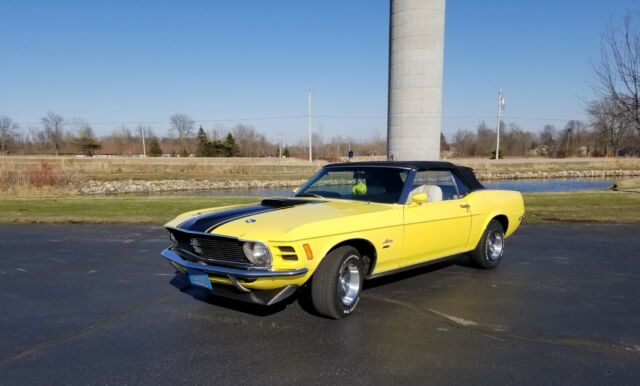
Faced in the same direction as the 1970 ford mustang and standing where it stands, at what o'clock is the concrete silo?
The concrete silo is roughly at 5 o'clock from the 1970 ford mustang.

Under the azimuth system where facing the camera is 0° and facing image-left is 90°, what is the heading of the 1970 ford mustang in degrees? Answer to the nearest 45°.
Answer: approximately 45°
